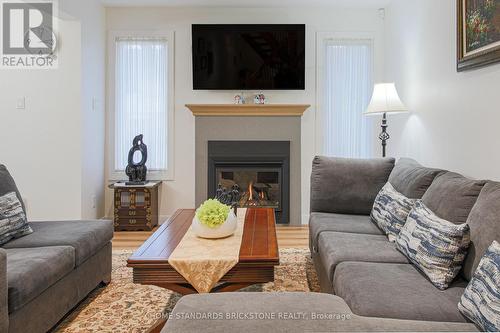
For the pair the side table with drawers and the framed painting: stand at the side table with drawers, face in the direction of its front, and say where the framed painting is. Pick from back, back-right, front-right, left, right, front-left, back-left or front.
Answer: front-left

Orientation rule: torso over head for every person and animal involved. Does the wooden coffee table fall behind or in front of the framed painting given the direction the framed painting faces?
in front

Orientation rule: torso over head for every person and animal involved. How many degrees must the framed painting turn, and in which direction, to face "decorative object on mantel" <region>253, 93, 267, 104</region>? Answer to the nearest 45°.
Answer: approximately 90° to its right

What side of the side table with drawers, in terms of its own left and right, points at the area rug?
front

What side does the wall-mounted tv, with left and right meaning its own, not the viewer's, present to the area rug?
front

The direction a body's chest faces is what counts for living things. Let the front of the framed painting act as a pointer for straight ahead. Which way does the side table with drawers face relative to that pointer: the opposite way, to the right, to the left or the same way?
to the left

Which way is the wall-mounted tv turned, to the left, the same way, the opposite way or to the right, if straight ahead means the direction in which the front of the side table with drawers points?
the same way

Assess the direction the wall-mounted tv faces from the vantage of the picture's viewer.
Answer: facing the viewer

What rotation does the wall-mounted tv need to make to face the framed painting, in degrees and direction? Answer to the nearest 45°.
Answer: approximately 45° to its left

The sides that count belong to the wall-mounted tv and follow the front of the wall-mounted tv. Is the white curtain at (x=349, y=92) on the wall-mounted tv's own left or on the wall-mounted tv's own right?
on the wall-mounted tv's own left

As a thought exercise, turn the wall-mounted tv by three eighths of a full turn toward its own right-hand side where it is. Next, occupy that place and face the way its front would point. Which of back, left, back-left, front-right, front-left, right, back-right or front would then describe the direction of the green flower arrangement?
back-left

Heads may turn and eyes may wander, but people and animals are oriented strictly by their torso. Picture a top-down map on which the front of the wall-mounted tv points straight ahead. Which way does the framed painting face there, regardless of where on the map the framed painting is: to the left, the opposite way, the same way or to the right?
to the right

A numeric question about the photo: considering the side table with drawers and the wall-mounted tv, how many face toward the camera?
2
